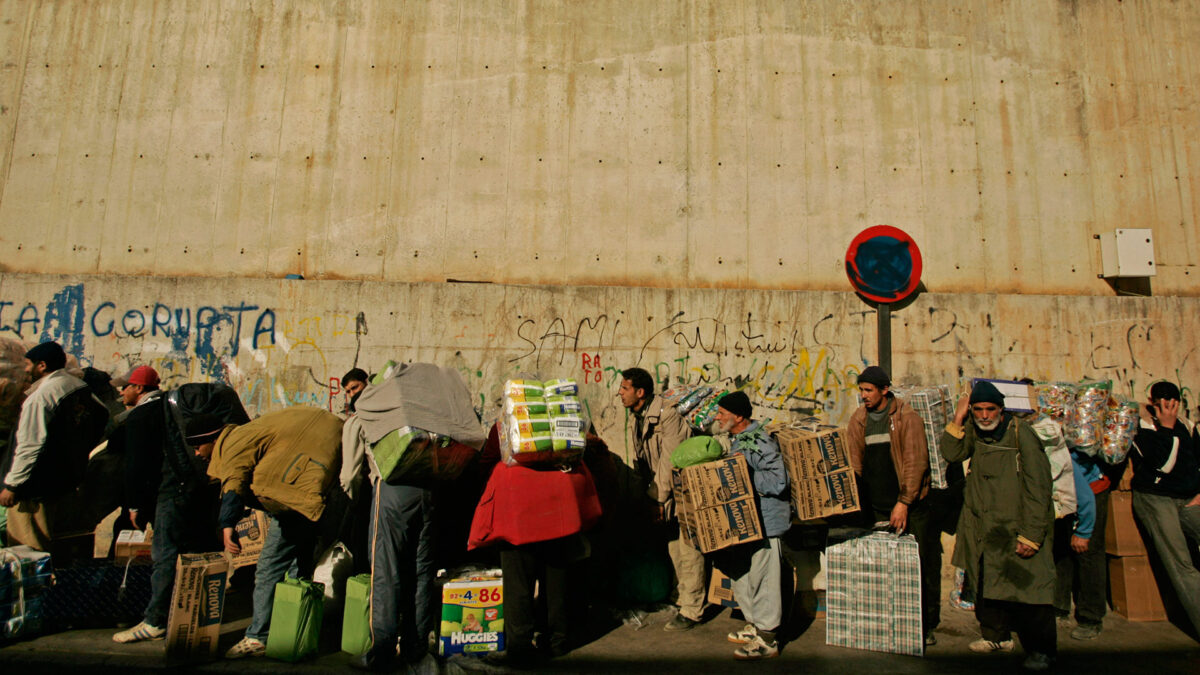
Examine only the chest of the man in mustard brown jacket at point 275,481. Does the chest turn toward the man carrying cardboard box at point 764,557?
no

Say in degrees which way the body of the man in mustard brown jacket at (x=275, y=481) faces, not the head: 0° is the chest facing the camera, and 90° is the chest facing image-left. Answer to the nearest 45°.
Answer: approximately 90°

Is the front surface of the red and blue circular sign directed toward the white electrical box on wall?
no

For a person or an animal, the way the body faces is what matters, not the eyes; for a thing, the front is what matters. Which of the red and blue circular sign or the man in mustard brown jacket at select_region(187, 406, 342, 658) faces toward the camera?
the red and blue circular sign

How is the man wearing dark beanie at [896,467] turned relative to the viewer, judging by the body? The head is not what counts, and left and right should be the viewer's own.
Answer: facing the viewer and to the left of the viewer

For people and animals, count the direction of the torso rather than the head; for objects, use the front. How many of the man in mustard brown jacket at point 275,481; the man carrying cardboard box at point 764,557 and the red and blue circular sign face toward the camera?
1

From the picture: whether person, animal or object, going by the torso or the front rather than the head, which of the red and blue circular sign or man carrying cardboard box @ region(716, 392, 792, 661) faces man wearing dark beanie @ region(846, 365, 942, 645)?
the red and blue circular sign

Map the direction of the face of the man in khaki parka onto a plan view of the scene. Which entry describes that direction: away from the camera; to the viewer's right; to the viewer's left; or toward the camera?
toward the camera

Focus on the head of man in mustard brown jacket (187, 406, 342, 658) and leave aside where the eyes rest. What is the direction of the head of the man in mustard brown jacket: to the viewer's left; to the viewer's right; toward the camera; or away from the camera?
to the viewer's left

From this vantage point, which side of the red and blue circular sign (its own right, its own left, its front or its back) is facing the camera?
front

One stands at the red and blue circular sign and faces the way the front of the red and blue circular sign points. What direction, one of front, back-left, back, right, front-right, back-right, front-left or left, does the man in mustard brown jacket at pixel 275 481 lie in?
front-right

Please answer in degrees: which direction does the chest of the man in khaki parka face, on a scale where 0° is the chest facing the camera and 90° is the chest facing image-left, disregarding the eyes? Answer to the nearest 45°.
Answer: approximately 45°

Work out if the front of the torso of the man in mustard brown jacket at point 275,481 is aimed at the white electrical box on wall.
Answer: no

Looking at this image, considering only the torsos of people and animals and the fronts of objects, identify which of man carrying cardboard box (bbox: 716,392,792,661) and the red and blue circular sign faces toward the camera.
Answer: the red and blue circular sign

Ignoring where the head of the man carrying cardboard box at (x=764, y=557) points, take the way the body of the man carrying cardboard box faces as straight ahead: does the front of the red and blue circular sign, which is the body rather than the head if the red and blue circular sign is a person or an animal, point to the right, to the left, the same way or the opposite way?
to the left
